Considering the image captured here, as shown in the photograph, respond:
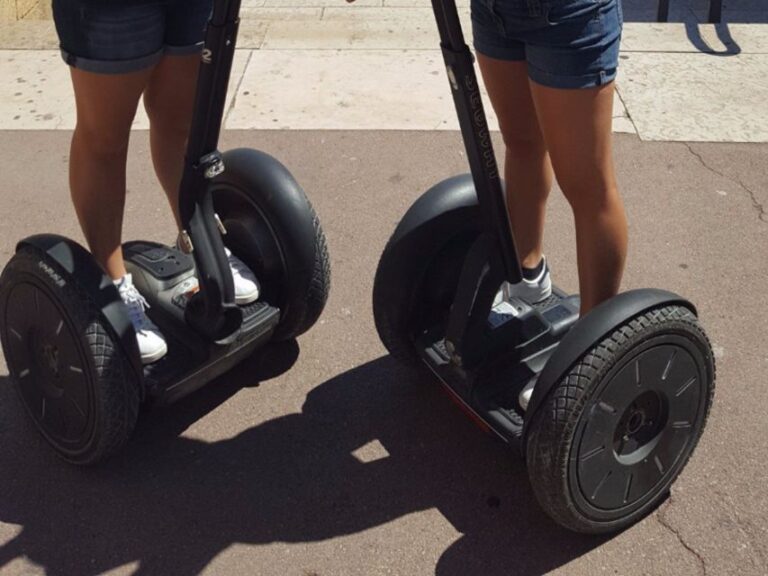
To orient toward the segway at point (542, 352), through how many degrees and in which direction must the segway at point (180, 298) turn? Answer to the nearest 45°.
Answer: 0° — it already faces it

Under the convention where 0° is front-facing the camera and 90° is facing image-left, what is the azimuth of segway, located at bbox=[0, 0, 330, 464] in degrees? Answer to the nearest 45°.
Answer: approximately 315°
